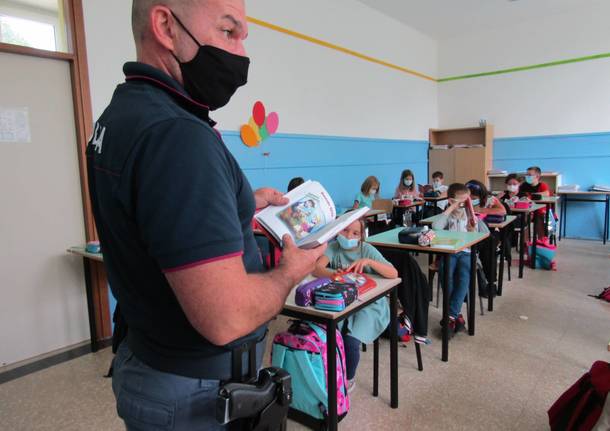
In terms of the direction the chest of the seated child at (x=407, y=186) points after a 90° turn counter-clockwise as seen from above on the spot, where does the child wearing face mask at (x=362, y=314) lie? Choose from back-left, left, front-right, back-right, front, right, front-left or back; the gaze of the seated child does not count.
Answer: right

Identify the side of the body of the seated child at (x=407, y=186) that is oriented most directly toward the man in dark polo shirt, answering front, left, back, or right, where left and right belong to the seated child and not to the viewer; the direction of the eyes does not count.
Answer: front

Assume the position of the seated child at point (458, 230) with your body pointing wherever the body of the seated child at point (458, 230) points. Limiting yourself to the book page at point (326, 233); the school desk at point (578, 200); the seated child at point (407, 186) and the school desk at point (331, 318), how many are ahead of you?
2

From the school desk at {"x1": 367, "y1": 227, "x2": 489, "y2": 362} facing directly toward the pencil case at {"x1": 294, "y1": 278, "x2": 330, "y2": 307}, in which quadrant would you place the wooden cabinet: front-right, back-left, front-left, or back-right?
back-right

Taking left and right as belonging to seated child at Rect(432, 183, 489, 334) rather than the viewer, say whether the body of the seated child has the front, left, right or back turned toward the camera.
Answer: front

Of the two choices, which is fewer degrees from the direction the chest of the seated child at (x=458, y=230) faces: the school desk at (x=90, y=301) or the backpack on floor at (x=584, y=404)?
the backpack on floor

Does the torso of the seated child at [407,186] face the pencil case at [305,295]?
yes

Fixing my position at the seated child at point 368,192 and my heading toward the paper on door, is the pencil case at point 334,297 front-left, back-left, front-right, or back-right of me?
front-left

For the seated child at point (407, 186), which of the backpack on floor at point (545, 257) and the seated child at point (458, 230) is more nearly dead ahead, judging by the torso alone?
the seated child

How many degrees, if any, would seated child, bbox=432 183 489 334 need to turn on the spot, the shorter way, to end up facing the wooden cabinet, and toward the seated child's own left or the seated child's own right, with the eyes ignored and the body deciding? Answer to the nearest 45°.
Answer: approximately 180°

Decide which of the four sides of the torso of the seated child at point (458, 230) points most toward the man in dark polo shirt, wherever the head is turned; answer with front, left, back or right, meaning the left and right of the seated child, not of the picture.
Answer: front

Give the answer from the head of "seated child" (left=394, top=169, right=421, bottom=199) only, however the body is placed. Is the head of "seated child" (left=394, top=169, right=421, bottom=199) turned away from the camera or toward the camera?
toward the camera

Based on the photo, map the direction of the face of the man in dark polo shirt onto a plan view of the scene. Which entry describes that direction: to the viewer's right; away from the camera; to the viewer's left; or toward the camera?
to the viewer's right

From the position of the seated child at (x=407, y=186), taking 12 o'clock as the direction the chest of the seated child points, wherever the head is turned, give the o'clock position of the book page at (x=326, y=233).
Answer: The book page is roughly at 12 o'clock from the seated child.

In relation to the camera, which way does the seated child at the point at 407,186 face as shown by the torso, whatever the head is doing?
toward the camera

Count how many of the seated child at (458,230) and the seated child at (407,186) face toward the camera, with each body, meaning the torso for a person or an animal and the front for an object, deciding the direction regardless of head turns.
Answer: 2
